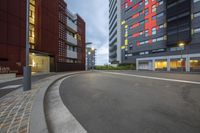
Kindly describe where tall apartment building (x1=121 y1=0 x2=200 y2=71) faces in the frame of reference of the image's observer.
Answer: facing the viewer and to the left of the viewer

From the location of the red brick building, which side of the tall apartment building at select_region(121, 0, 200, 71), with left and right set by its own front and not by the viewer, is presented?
front
